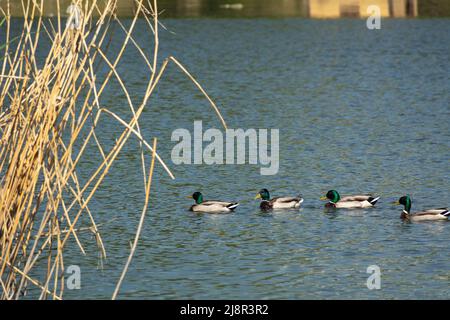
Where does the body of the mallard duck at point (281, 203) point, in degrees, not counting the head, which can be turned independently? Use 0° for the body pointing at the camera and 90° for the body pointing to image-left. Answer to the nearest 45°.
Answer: approximately 90°

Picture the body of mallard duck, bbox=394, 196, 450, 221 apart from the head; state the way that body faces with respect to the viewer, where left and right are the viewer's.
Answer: facing to the left of the viewer

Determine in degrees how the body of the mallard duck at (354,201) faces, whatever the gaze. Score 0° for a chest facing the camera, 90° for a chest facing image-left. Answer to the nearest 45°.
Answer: approximately 90°

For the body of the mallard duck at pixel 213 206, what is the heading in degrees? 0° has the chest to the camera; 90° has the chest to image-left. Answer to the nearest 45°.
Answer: approximately 90°

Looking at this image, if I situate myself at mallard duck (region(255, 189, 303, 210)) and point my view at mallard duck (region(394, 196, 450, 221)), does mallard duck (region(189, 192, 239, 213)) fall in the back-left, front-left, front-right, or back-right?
back-right
